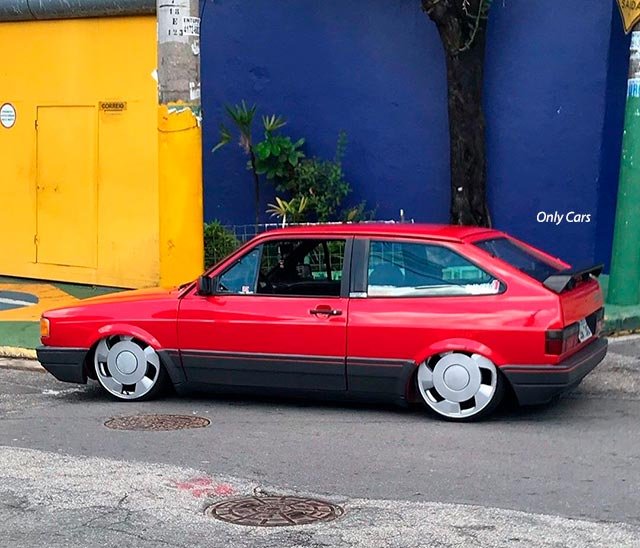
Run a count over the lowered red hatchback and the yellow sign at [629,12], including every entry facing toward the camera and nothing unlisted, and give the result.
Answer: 1

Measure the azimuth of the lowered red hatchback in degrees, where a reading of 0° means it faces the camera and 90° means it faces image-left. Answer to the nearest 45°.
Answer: approximately 90°

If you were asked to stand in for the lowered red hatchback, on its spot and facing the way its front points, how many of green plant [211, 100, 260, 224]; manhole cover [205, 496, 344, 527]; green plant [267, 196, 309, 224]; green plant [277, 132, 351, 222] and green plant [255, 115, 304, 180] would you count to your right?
4

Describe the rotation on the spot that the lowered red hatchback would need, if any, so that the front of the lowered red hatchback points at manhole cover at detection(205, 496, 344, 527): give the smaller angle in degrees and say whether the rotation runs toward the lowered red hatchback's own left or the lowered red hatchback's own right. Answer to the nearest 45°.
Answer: approximately 90° to the lowered red hatchback's own left

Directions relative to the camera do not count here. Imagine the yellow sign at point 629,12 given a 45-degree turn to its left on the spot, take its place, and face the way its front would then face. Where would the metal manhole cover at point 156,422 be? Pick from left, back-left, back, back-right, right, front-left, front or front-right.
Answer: right

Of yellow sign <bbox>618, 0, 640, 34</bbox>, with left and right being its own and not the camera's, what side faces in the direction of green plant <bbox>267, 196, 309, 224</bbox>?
right

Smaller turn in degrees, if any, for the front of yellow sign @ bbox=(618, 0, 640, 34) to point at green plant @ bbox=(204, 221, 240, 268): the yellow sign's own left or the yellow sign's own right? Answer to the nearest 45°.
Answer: approximately 90° to the yellow sign's own right

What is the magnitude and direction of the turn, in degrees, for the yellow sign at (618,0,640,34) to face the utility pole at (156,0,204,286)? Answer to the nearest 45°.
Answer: approximately 45° to its right

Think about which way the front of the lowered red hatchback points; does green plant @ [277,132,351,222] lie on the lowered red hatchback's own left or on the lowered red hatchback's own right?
on the lowered red hatchback's own right

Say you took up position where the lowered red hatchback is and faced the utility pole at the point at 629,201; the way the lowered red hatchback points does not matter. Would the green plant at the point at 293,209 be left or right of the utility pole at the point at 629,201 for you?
left

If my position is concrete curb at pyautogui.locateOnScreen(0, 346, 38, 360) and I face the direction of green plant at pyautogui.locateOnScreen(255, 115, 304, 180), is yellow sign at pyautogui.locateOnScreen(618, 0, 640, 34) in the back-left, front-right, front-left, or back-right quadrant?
front-right

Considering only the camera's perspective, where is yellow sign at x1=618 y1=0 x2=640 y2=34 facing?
facing the viewer

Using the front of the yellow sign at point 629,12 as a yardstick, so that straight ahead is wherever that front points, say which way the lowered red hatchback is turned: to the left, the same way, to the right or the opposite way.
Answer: to the right

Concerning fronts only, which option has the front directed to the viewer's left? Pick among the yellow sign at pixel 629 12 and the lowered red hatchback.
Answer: the lowered red hatchback

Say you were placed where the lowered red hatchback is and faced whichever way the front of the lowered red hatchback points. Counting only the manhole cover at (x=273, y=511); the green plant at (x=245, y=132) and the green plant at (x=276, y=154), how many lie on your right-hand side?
2

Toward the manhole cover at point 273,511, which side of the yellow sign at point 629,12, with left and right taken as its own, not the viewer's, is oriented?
front
